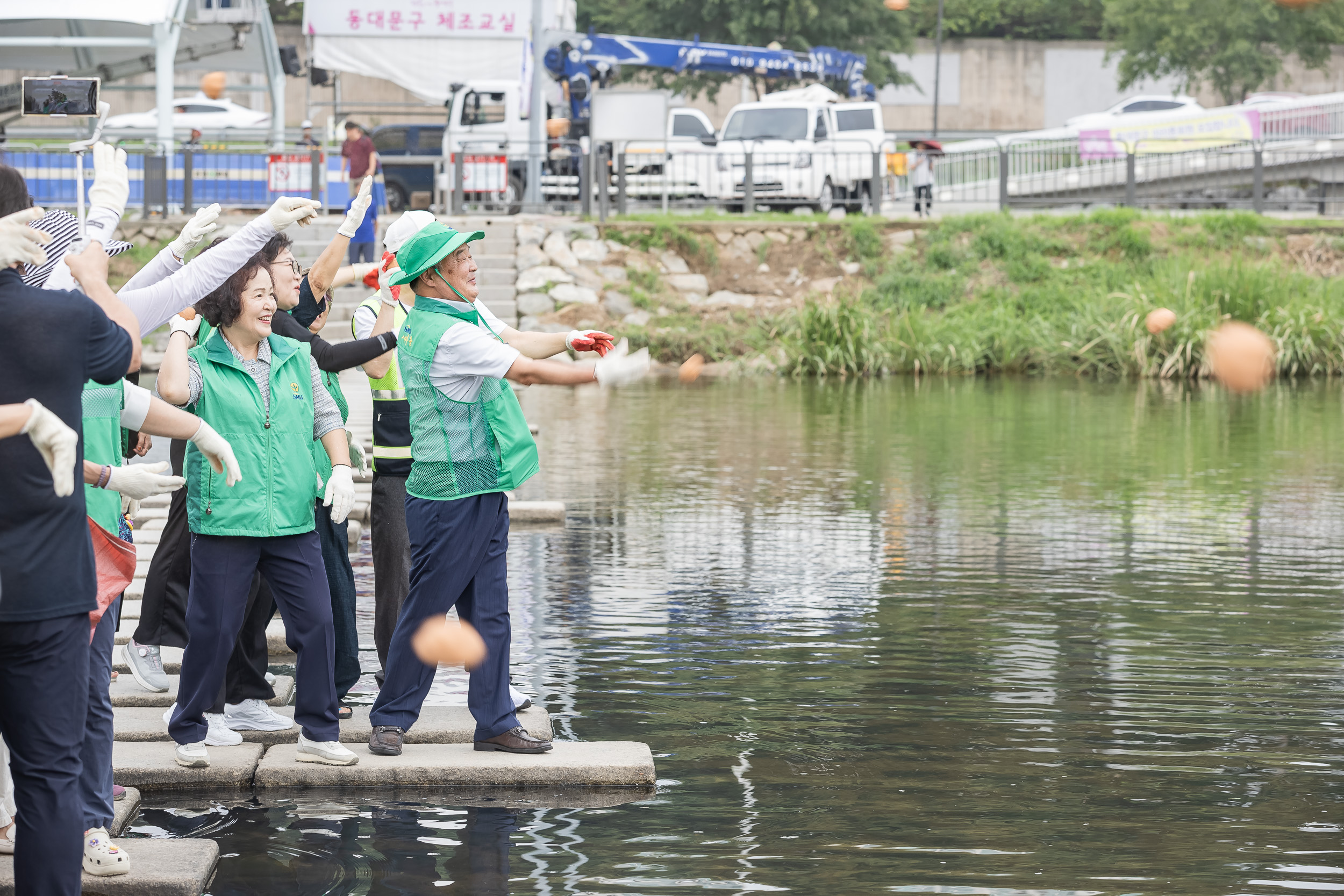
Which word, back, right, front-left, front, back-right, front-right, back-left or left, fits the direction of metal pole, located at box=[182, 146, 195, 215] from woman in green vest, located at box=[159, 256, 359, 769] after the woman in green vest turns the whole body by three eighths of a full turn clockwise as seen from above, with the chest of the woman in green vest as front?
right

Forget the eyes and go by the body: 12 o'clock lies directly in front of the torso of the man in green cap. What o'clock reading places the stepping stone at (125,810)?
The stepping stone is roughly at 5 o'clock from the man in green cap.

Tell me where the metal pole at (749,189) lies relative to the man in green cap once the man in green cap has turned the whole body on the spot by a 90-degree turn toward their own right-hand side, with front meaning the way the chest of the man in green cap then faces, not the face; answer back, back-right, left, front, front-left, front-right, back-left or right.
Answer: back

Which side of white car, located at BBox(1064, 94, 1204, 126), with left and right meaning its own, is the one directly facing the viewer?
left

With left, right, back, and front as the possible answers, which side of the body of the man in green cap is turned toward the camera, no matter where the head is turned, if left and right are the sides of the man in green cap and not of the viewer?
right

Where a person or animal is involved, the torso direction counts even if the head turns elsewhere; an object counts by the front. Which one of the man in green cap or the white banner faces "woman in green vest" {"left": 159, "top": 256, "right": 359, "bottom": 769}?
the white banner

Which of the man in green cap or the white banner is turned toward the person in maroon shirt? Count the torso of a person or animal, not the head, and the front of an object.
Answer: the white banner

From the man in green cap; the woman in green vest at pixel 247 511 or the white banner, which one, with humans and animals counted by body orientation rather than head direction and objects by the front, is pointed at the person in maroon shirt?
the white banner

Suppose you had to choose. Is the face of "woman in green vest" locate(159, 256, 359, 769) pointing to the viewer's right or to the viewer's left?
to the viewer's right

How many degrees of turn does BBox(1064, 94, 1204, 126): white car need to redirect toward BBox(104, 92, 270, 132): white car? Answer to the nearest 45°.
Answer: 0° — it already faces it

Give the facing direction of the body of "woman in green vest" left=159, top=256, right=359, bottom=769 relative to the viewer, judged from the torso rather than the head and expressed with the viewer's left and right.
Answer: facing the viewer and to the right of the viewer

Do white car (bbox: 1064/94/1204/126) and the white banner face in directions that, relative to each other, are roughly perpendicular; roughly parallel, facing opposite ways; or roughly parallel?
roughly perpendicular
